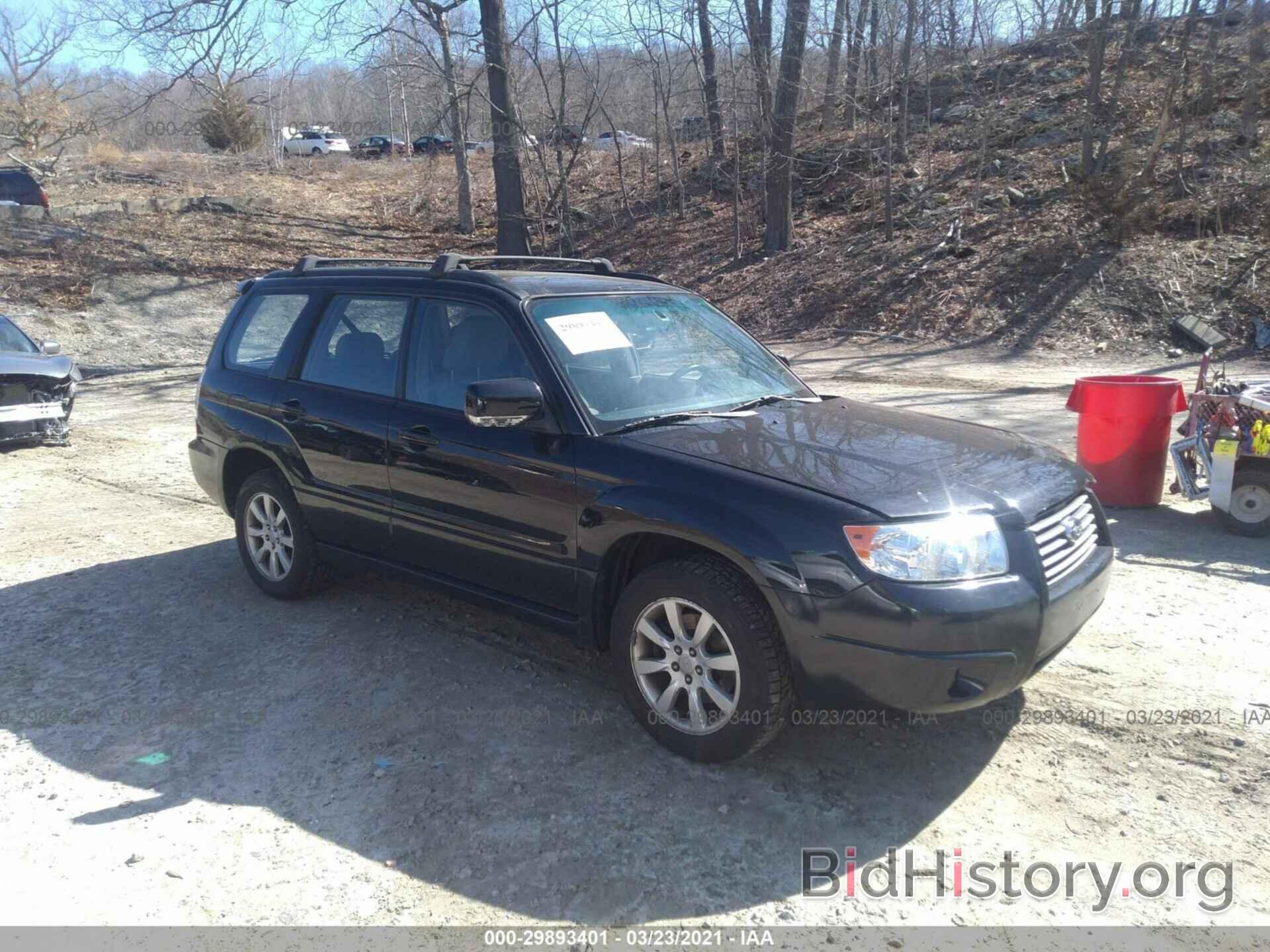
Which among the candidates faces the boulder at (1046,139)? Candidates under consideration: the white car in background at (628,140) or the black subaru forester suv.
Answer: the white car in background

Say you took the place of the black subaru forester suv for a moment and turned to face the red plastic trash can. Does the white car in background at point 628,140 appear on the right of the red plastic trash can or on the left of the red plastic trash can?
left

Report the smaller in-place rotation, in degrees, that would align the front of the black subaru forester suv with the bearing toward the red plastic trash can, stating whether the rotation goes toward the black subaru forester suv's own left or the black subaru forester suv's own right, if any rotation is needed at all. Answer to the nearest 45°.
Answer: approximately 90° to the black subaru forester suv's own left

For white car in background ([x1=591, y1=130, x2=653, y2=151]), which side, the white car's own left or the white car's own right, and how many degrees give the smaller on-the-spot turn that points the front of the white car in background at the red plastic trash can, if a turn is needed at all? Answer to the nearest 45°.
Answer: approximately 45° to the white car's own right

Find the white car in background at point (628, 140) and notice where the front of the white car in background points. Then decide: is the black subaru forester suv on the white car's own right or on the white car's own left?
on the white car's own right

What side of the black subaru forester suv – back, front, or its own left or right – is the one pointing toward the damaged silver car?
back
